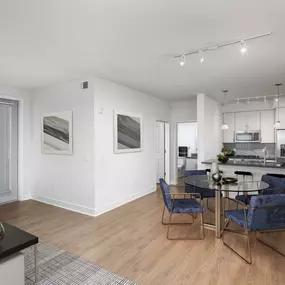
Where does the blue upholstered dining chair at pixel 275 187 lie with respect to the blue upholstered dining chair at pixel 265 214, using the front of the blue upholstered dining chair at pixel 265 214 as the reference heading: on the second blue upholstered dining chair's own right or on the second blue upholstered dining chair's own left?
on the second blue upholstered dining chair's own right

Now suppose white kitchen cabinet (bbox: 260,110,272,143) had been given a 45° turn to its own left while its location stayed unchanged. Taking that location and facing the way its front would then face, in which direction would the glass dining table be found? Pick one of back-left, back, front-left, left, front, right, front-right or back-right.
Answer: front-right

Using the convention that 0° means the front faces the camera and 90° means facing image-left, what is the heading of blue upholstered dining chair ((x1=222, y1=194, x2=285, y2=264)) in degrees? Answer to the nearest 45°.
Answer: approximately 135°

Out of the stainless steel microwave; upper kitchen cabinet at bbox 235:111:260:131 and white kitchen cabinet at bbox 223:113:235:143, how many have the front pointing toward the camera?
3

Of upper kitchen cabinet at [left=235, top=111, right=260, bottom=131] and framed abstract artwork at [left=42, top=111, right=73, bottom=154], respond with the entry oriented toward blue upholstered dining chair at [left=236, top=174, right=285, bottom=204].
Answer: the upper kitchen cabinet

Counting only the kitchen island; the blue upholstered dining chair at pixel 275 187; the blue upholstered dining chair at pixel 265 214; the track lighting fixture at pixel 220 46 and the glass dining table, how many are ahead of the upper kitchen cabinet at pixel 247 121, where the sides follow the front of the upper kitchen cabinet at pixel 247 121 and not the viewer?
5

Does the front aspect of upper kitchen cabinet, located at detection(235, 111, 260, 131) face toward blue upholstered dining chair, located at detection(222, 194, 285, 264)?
yes

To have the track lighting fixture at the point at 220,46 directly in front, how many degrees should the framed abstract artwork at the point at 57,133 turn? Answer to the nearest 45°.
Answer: approximately 90° to its left

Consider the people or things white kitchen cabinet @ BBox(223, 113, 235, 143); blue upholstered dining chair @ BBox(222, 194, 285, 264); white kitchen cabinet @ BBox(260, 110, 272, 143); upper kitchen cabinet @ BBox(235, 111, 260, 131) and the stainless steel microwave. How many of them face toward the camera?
4

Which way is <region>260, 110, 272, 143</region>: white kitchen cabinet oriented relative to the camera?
toward the camera

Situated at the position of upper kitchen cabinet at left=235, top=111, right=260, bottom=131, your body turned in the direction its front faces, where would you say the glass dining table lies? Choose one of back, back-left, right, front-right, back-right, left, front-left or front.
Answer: front

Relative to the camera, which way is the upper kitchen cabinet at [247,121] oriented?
toward the camera

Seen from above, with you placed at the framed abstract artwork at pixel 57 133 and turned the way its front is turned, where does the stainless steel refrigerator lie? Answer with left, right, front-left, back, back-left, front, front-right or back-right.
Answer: back-left

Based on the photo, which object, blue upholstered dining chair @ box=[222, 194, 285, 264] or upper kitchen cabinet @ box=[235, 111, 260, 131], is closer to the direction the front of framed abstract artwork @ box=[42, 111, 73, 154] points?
the blue upholstered dining chair

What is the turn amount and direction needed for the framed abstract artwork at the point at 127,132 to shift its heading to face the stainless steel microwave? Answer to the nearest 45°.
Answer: approximately 45° to its left

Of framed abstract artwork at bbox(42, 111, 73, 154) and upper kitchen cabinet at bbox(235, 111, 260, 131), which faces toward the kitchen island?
the upper kitchen cabinet
